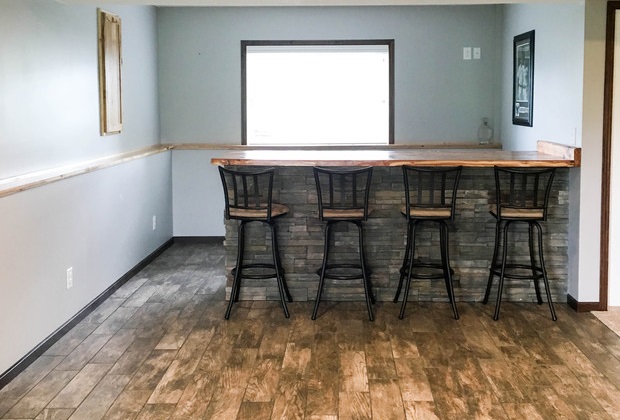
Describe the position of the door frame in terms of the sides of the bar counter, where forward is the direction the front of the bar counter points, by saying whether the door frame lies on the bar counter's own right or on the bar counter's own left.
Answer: on the bar counter's own left

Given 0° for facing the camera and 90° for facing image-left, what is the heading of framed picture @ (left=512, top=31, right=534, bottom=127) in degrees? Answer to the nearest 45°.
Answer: approximately 45°

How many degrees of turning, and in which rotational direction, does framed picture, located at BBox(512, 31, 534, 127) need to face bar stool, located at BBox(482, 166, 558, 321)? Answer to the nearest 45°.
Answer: approximately 45° to its left

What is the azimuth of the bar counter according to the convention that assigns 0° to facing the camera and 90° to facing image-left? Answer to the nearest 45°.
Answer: approximately 0°

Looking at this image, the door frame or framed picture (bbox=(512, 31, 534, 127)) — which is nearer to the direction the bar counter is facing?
the door frame

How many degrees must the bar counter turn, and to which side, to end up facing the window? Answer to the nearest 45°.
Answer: approximately 180°

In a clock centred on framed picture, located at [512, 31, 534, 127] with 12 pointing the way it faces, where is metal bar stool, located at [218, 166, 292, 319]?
The metal bar stool is roughly at 12 o'clock from the framed picture.

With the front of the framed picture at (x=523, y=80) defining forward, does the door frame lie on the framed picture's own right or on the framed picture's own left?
on the framed picture's own left

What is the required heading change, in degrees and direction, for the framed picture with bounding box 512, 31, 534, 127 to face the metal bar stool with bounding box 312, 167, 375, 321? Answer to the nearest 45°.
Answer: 0° — it already faces it
